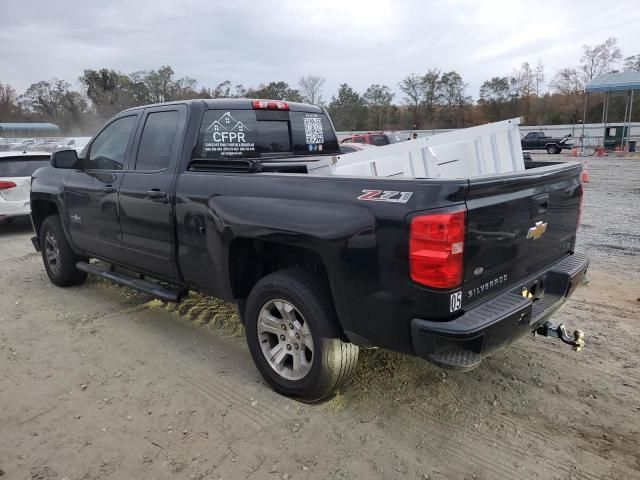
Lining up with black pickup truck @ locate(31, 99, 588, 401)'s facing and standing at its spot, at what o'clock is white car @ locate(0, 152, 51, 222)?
The white car is roughly at 12 o'clock from the black pickup truck.

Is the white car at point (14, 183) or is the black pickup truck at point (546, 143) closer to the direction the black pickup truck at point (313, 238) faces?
the white car

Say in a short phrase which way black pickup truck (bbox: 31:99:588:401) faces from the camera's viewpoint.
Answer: facing away from the viewer and to the left of the viewer

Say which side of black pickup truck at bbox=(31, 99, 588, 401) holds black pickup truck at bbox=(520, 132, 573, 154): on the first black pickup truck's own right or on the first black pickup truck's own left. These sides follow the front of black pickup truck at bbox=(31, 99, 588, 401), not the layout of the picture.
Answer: on the first black pickup truck's own right
